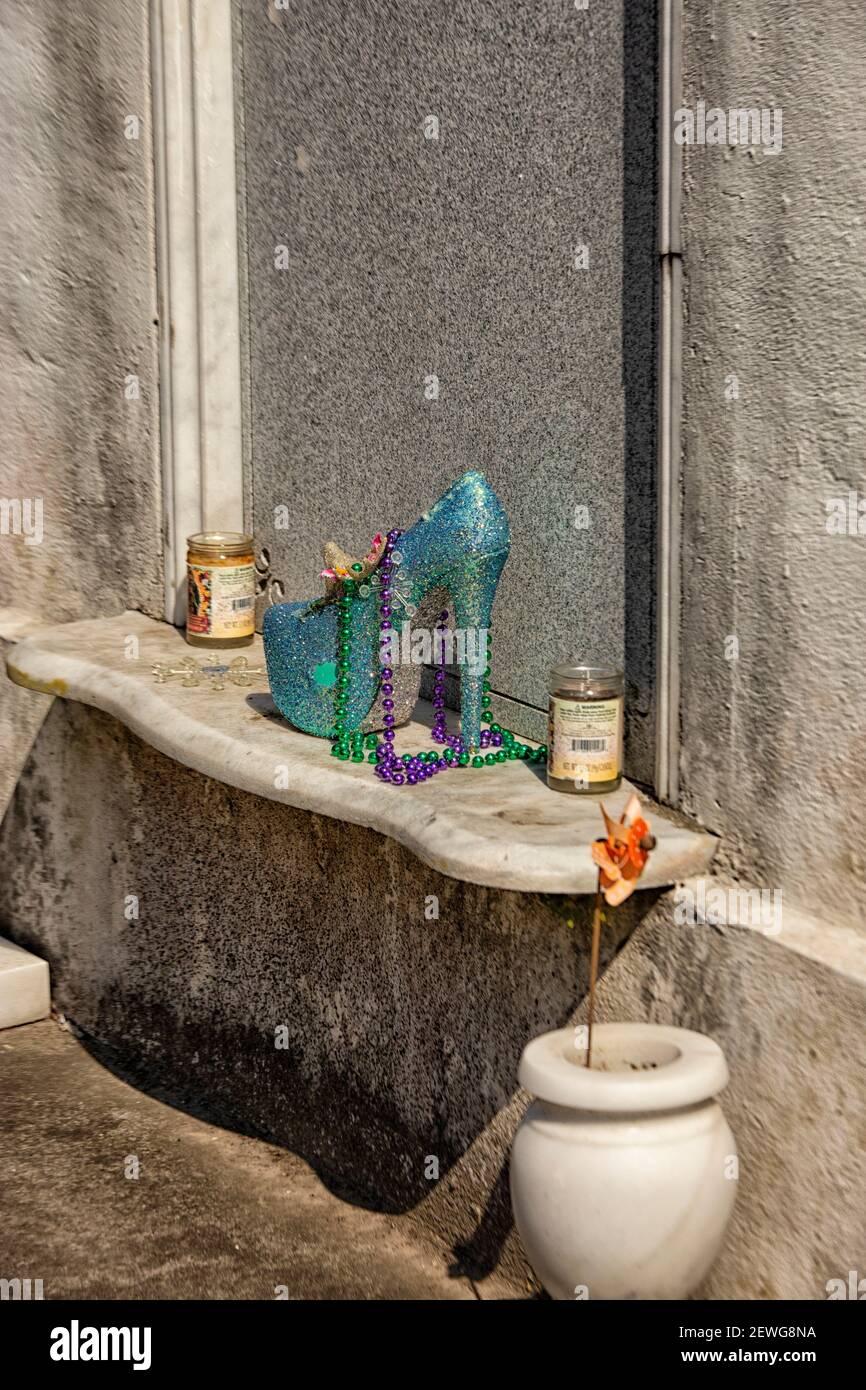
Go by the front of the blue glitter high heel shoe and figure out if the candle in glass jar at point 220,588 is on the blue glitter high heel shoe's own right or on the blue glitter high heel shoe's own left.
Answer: on the blue glitter high heel shoe's own right

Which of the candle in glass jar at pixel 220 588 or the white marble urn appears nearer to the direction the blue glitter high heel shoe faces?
the candle in glass jar

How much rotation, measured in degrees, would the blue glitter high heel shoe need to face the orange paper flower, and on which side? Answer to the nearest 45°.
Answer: approximately 90° to its left

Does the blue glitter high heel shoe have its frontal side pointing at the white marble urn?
no

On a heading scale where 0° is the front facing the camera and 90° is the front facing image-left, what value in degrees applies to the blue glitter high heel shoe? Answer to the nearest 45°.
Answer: approximately 90°
